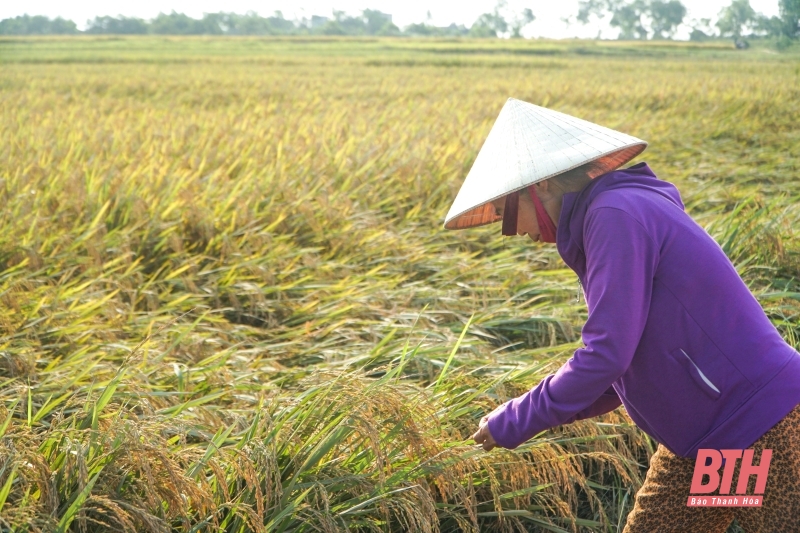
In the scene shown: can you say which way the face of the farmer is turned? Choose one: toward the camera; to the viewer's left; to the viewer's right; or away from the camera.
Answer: to the viewer's left

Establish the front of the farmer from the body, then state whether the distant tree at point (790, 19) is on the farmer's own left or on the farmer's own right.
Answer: on the farmer's own right

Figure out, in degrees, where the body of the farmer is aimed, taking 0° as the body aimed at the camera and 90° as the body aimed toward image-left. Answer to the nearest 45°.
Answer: approximately 90°

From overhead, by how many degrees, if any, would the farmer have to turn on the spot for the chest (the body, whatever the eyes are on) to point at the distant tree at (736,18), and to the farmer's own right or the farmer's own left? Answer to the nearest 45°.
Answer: approximately 90° to the farmer's own right
